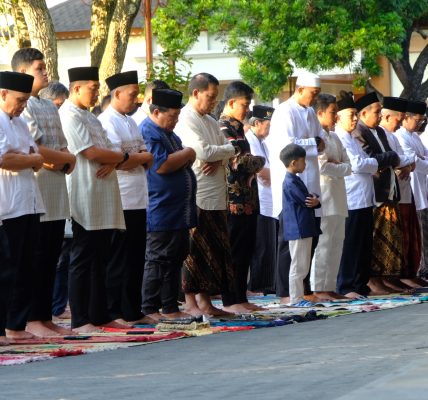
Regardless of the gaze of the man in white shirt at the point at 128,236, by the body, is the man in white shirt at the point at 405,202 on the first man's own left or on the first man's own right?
on the first man's own left

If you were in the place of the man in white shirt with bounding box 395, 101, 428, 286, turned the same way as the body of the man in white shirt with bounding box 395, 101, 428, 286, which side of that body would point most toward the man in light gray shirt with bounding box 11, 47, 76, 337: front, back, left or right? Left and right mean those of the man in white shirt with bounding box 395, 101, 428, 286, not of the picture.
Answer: right

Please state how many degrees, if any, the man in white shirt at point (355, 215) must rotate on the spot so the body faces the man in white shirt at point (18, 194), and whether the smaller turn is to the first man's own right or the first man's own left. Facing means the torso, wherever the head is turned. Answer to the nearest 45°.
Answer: approximately 90° to the first man's own right

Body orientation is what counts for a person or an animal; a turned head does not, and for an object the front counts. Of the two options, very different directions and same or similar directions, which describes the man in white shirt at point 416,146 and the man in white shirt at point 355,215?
same or similar directions

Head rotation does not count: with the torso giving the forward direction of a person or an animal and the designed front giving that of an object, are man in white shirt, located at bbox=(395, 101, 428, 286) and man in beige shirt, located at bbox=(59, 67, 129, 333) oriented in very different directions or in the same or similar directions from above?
same or similar directions

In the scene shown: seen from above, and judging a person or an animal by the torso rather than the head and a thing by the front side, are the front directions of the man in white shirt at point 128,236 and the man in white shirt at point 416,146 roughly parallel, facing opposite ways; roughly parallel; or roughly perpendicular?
roughly parallel

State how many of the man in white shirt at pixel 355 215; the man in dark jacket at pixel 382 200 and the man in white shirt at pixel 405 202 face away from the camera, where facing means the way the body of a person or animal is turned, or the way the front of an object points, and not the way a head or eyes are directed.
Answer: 0
